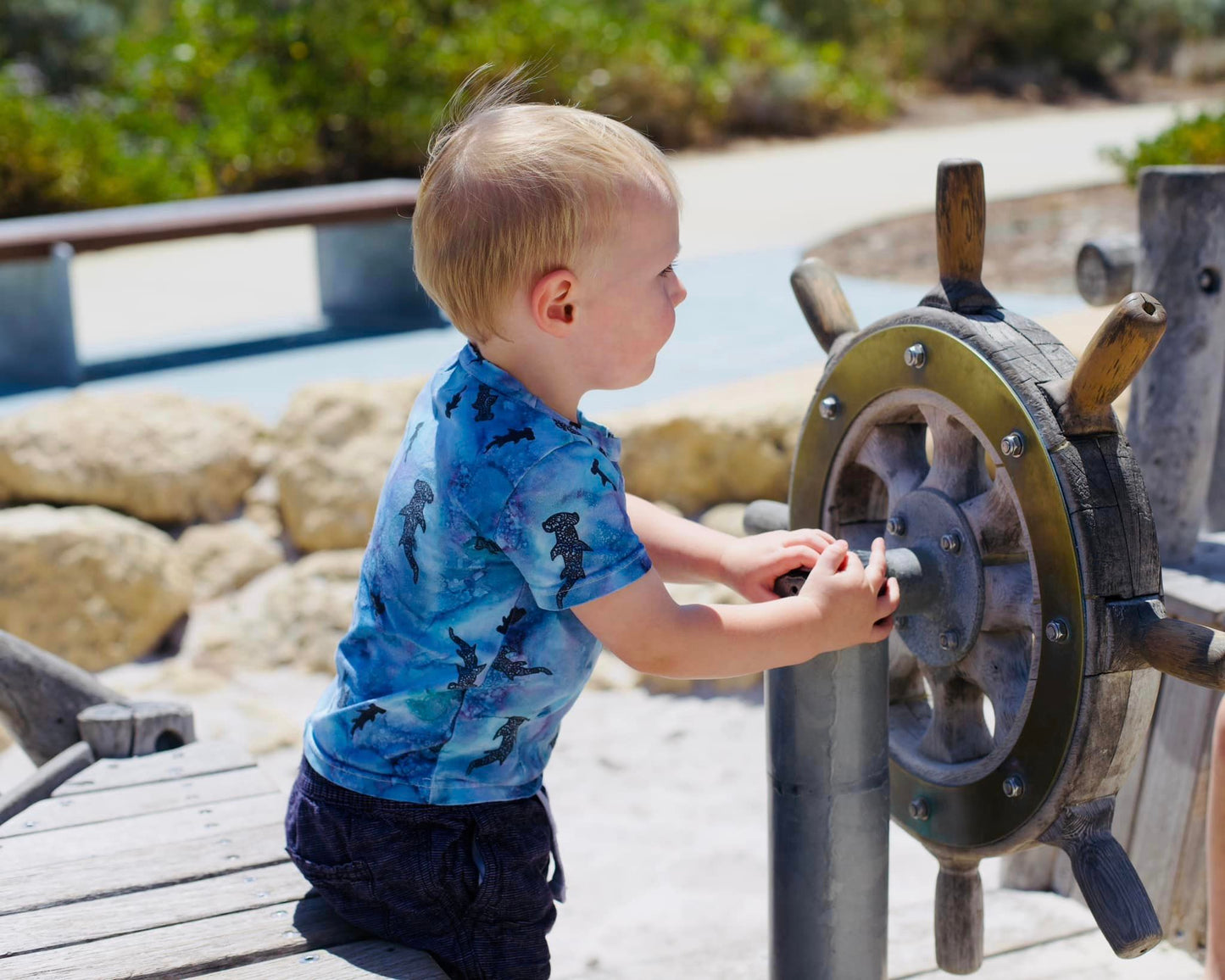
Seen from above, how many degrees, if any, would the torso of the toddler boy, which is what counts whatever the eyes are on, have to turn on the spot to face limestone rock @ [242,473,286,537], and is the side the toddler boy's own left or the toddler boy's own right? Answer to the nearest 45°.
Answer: approximately 90° to the toddler boy's own left

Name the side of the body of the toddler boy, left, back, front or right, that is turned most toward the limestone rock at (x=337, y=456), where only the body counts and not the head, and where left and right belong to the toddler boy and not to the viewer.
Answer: left

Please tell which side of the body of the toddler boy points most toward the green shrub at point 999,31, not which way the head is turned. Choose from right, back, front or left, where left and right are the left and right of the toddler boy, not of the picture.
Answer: left

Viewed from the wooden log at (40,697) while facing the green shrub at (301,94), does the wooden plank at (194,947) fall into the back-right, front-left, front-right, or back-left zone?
back-right

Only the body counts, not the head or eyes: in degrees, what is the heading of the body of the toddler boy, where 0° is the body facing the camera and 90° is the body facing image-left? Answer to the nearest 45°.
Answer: approximately 270°

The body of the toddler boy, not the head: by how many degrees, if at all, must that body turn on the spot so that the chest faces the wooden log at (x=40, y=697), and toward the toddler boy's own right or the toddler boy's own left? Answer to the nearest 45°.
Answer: approximately 135° to the toddler boy's own left

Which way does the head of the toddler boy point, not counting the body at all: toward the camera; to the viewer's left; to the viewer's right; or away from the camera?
to the viewer's right

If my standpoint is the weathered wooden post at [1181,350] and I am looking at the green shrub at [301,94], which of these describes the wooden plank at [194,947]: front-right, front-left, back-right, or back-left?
back-left

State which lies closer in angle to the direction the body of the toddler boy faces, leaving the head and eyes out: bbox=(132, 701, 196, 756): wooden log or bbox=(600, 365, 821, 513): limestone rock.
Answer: the limestone rock
